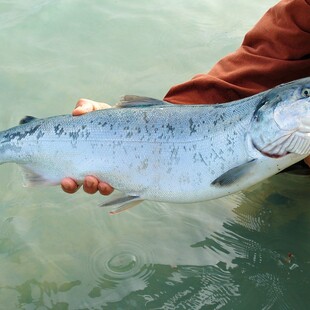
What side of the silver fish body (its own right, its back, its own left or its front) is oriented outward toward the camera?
right
